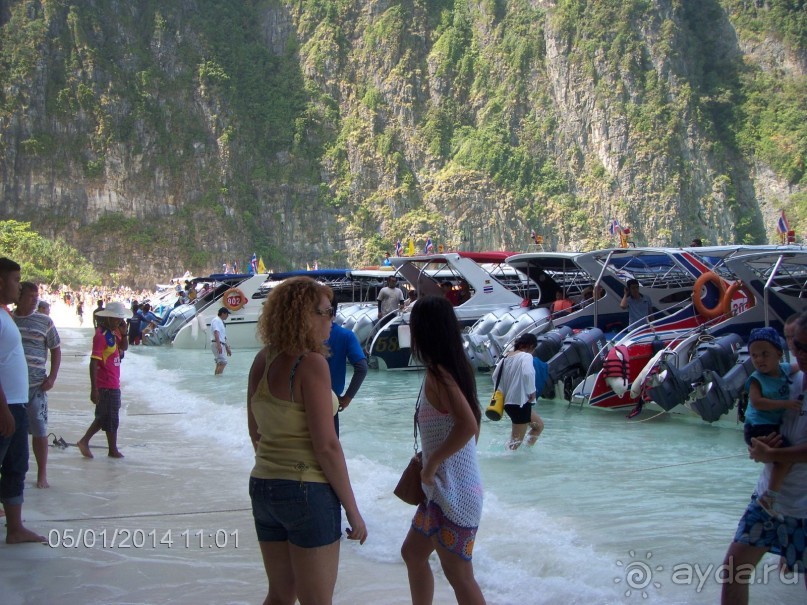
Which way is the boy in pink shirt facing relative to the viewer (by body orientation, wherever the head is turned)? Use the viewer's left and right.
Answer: facing the viewer and to the right of the viewer

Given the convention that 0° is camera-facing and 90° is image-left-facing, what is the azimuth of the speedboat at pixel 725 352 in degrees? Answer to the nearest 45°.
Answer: approximately 225°

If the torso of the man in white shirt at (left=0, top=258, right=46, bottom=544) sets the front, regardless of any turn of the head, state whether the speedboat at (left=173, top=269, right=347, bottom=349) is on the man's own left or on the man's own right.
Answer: on the man's own left

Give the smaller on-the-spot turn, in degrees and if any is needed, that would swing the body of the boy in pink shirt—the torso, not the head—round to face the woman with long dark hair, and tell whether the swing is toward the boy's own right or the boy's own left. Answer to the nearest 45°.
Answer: approximately 45° to the boy's own right

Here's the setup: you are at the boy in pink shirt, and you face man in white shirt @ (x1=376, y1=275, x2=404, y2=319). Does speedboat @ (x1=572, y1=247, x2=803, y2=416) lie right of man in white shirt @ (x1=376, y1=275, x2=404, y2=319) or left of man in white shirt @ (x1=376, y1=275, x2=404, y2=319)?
right

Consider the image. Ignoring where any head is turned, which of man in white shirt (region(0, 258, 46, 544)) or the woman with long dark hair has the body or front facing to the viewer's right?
the man in white shirt

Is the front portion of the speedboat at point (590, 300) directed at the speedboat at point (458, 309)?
no

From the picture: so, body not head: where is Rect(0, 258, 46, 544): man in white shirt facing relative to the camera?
to the viewer's right

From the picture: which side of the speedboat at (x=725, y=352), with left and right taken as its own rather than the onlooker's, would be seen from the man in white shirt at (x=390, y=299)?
left

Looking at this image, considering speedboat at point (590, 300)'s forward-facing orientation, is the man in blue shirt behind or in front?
behind

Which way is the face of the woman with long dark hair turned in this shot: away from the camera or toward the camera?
away from the camera

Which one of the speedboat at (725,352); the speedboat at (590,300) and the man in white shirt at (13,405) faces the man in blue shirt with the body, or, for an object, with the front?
the man in white shirt

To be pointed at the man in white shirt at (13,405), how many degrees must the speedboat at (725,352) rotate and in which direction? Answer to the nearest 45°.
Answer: approximately 180°

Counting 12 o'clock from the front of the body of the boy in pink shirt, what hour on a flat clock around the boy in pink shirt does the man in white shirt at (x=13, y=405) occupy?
The man in white shirt is roughly at 2 o'clock from the boy in pink shirt.
